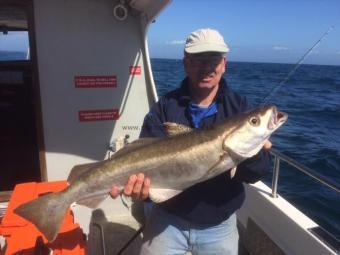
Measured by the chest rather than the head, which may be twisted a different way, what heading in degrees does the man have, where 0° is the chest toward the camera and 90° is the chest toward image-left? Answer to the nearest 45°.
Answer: approximately 0°

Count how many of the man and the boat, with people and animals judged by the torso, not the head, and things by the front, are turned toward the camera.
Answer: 1
